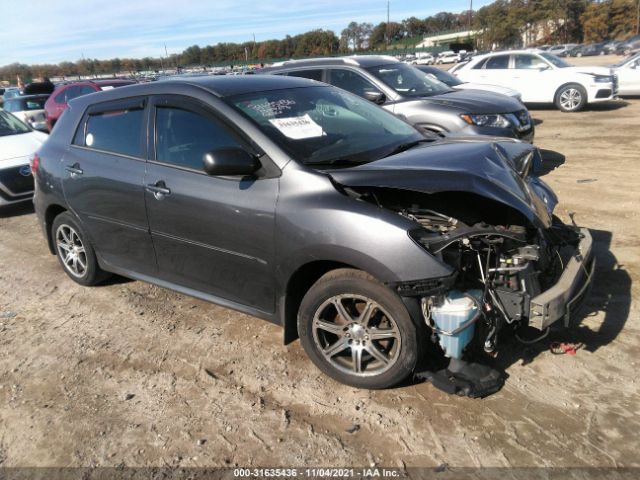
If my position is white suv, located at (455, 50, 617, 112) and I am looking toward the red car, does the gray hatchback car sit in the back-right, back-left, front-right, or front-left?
front-left

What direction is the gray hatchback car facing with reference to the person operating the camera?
facing the viewer and to the right of the viewer

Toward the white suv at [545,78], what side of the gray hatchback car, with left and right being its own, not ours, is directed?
left

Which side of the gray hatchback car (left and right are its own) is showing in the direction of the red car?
back

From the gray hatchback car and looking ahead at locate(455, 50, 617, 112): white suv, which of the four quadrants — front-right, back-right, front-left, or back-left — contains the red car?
front-left

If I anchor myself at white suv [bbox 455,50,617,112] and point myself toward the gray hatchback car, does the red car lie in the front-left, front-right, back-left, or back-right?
front-right

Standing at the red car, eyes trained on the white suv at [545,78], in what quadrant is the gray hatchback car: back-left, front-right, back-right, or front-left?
front-right

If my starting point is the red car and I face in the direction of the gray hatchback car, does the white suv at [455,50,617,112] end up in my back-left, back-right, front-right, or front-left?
front-left
